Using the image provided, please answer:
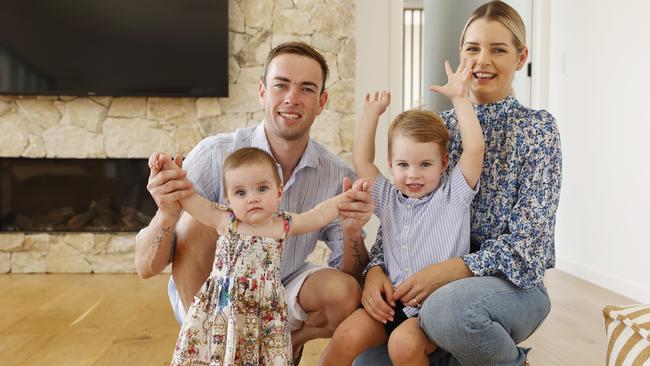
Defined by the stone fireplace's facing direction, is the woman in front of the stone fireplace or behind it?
in front

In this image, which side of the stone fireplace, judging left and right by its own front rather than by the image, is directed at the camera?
front

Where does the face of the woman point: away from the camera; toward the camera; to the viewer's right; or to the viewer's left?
toward the camera

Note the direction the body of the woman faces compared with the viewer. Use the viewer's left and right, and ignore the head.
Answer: facing the viewer and to the left of the viewer

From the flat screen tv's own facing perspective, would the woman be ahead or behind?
ahead

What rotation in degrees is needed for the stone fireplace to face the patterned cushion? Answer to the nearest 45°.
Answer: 0° — it already faces it

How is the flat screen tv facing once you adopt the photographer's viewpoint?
facing the viewer
